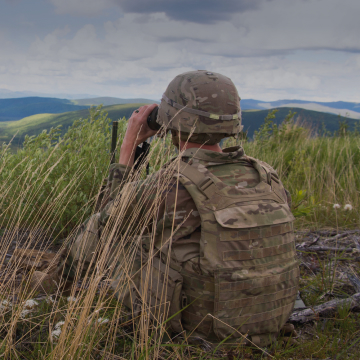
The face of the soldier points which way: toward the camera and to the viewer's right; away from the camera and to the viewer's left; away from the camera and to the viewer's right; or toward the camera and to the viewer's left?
away from the camera and to the viewer's left

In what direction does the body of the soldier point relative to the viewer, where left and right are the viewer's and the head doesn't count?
facing away from the viewer and to the left of the viewer
